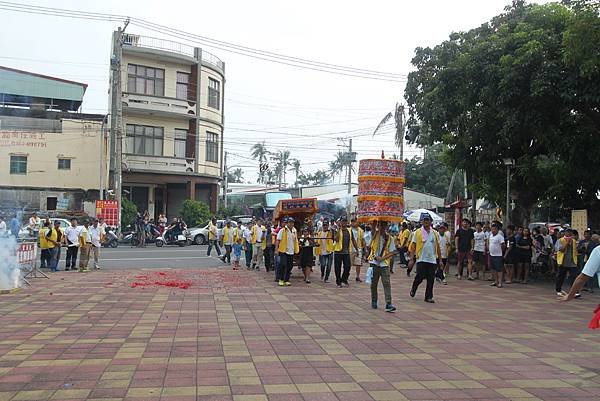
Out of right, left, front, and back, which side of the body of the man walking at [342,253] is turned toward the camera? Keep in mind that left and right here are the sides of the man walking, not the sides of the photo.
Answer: front

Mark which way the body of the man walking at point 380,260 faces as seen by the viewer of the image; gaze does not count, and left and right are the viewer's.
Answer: facing the viewer and to the right of the viewer

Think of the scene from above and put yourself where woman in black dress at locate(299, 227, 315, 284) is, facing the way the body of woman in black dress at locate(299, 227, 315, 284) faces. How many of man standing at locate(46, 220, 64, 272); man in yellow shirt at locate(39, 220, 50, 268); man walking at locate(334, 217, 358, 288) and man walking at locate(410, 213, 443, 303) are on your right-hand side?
2

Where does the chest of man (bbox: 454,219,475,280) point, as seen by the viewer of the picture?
toward the camera

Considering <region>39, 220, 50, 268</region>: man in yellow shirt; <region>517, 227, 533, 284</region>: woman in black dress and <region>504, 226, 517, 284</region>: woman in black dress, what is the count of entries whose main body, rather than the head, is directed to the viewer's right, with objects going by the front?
1

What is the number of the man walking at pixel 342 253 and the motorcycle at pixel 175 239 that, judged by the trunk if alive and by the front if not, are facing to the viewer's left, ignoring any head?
1

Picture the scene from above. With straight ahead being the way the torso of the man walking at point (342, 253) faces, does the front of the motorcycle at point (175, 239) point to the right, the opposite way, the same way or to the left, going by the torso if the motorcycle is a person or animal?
to the right

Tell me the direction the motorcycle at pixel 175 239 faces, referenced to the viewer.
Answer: facing to the left of the viewer

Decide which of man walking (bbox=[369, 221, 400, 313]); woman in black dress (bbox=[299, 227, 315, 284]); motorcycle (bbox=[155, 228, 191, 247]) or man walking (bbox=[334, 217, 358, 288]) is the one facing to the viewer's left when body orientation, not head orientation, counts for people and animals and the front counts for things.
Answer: the motorcycle

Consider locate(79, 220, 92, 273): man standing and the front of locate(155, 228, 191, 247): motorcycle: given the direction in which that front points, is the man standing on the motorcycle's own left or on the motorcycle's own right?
on the motorcycle's own left

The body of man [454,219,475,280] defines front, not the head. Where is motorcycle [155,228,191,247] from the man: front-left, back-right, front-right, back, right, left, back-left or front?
back-right

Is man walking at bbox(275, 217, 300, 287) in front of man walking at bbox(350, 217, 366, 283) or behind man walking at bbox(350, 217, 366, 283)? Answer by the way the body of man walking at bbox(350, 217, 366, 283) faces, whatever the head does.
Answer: in front

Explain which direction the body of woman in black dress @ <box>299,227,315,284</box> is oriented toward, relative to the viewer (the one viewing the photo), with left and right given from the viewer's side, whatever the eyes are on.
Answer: facing the viewer

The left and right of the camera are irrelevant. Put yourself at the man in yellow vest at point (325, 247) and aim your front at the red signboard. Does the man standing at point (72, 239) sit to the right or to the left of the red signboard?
left
